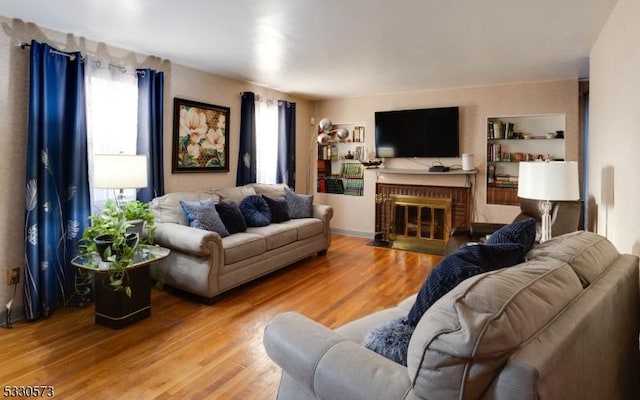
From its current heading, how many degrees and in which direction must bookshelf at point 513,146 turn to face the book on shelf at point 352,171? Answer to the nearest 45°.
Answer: approximately 90° to its right

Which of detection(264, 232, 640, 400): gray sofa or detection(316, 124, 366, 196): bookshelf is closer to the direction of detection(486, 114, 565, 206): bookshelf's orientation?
the gray sofa

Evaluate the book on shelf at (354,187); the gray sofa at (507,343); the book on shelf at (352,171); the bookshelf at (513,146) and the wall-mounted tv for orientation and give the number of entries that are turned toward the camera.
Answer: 4

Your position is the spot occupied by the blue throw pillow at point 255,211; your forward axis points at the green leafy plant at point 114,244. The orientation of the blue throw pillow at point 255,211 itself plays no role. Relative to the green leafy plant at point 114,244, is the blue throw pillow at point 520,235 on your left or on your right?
left

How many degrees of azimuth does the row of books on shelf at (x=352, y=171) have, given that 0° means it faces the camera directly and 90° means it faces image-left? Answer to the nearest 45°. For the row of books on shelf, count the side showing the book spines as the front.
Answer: approximately 0°

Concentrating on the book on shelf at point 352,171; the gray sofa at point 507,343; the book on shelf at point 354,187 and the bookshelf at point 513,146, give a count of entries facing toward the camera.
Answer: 3

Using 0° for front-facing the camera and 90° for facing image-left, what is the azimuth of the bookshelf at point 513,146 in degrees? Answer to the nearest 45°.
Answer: approximately 0°

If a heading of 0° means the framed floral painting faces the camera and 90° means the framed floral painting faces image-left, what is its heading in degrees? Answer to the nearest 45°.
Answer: approximately 315°

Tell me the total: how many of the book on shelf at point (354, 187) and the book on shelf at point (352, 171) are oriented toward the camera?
2
